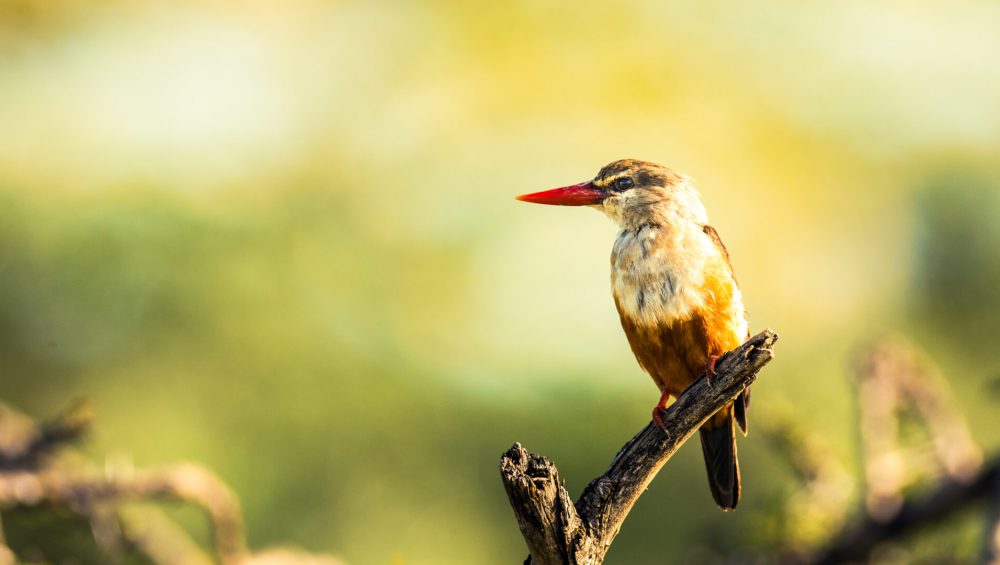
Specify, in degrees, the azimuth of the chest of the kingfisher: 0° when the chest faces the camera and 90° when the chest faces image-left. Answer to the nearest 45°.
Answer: approximately 45°

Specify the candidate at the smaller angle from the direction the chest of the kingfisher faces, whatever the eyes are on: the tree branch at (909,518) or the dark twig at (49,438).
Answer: the dark twig

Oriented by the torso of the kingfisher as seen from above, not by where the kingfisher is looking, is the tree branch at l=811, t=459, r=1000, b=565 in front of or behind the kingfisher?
behind

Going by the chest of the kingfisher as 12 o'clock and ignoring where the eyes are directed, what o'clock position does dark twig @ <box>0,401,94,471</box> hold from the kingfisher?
The dark twig is roughly at 2 o'clock from the kingfisher.
